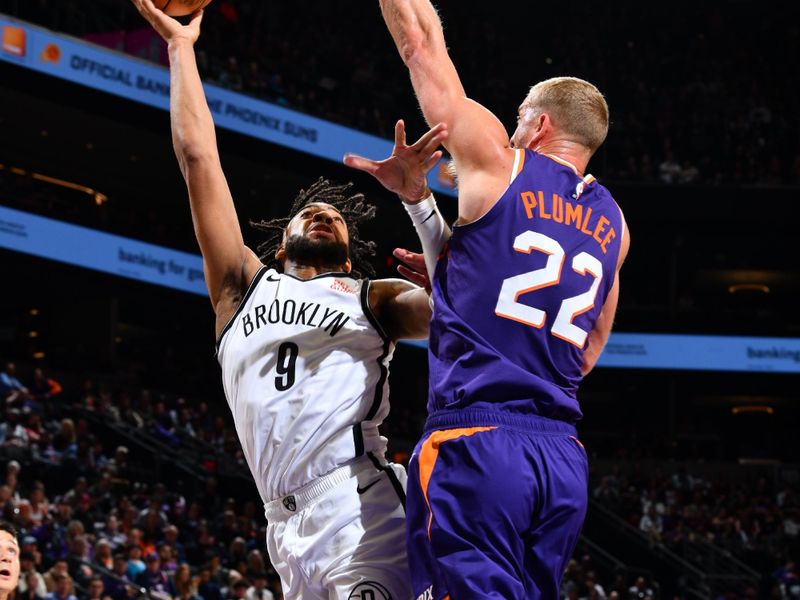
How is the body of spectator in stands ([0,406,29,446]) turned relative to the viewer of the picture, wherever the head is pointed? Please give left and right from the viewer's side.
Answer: facing the viewer and to the right of the viewer

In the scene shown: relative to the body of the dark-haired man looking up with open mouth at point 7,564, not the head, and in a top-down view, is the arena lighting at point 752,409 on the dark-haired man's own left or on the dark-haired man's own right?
on the dark-haired man's own left

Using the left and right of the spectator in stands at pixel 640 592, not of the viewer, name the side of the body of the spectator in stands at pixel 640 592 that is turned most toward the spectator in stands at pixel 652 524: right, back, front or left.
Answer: back

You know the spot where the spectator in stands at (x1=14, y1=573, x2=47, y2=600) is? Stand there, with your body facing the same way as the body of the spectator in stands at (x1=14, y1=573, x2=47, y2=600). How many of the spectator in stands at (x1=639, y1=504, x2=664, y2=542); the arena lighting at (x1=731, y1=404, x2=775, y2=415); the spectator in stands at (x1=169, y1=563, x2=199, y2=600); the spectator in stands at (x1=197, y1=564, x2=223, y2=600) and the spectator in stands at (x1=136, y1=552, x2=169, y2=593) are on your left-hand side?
5

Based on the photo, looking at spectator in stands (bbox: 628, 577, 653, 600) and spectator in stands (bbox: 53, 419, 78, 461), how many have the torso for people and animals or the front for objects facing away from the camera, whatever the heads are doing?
0

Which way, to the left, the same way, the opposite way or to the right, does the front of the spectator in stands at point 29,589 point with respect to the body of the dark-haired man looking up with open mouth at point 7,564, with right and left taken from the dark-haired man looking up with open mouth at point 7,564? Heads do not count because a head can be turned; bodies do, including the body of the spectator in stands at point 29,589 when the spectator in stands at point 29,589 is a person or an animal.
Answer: the same way

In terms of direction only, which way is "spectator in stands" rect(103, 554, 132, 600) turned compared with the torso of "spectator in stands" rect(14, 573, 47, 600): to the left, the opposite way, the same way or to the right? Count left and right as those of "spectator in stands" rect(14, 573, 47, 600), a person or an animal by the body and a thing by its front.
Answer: the same way

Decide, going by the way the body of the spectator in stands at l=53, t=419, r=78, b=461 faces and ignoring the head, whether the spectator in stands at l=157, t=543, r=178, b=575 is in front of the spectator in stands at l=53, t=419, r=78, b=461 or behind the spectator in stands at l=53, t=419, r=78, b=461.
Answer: in front

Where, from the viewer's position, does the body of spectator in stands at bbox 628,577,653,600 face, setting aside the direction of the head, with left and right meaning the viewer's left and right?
facing the viewer

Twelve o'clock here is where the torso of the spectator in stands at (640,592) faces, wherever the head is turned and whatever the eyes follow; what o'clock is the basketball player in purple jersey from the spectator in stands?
The basketball player in purple jersey is roughly at 12 o'clock from the spectator in stands.

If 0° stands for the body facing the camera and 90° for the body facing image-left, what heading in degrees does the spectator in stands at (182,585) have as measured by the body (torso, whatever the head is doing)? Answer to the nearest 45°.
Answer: approximately 315°

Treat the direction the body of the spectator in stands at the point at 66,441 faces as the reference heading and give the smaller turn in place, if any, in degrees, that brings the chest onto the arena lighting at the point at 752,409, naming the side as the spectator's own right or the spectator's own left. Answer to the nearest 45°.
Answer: approximately 90° to the spectator's own left

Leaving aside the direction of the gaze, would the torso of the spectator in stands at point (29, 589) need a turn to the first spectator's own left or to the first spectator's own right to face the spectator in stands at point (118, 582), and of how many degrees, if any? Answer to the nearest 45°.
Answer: approximately 90° to the first spectator's own left

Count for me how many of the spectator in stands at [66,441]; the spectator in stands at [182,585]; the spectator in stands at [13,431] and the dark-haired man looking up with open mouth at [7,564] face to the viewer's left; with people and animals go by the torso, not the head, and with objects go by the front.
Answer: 0

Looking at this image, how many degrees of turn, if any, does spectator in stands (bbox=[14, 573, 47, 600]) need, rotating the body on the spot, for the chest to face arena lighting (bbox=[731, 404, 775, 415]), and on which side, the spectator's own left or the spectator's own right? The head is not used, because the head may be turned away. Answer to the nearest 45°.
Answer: approximately 90° to the spectator's own left

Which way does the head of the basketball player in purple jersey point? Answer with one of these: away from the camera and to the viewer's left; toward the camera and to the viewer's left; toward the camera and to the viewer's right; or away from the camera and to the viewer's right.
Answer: away from the camera and to the viewer's left
